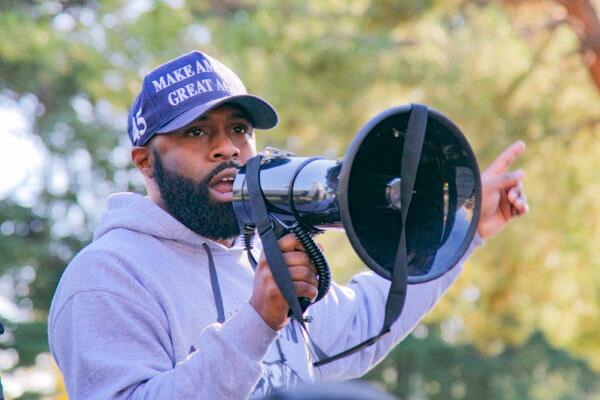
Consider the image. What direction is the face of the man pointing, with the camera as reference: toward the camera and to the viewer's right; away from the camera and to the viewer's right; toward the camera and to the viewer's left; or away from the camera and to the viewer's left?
toward the camera and to the viewer's right

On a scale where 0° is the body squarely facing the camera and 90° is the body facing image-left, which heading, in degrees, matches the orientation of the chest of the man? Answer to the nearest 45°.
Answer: approximately 315°
